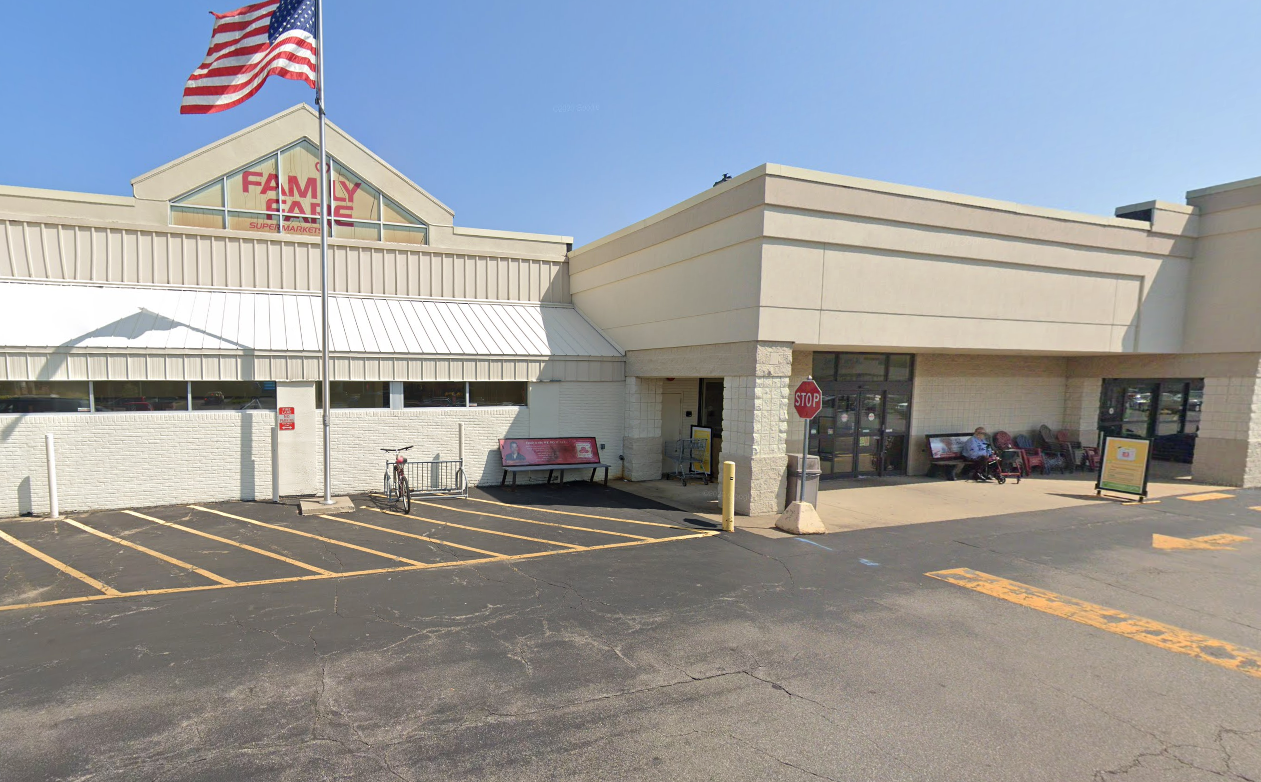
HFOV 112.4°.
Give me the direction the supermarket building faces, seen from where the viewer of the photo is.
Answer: facing the viewer

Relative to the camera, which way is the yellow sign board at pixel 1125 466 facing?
toward the camera

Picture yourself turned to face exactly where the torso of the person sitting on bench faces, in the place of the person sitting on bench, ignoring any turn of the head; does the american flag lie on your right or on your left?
on your right

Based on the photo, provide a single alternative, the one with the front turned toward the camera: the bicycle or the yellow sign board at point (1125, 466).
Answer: the yellow sign board

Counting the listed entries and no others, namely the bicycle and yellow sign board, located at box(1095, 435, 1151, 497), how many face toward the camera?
1

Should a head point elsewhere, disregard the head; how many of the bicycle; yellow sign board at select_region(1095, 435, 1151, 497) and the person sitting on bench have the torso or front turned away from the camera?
1

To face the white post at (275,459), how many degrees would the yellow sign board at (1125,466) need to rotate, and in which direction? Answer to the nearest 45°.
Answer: approximately 45° to its right

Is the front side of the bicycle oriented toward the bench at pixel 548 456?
no

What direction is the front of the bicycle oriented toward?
away from the camera

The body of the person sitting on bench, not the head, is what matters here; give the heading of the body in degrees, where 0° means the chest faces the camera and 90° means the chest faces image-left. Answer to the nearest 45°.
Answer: approximately 315°

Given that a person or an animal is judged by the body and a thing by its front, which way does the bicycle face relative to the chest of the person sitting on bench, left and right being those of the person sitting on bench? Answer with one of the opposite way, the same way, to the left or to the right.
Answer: the opposite way

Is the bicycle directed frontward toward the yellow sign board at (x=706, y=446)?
no

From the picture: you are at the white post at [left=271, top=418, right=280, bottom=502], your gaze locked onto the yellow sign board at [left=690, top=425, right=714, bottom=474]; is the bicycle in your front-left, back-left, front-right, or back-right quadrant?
front-right

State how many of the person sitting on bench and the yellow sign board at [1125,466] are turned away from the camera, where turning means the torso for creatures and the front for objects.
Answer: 0

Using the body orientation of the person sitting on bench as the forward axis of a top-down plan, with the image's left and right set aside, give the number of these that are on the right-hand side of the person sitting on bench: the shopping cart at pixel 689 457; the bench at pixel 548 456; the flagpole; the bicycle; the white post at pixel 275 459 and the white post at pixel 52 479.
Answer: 6

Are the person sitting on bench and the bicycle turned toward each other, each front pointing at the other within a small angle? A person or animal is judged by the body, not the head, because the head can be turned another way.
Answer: no

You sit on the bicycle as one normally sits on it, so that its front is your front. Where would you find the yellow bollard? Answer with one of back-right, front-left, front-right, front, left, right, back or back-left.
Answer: back-right

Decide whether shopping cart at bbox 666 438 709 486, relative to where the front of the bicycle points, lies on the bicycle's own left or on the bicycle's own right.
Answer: on the bicycle's own right
